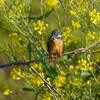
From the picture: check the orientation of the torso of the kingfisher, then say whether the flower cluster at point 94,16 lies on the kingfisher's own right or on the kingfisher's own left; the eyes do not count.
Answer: on the kingfisher's own left

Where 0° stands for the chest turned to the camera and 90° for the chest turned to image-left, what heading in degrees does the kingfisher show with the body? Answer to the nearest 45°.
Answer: approximately 0°

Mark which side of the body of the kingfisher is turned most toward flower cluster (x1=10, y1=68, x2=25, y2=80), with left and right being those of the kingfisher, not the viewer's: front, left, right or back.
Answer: right

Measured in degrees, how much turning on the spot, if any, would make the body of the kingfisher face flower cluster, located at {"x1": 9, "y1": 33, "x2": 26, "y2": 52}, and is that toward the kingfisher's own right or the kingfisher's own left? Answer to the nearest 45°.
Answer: approximately 135° to the kingfisher's own right
